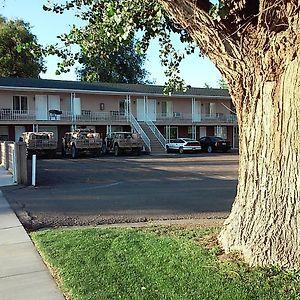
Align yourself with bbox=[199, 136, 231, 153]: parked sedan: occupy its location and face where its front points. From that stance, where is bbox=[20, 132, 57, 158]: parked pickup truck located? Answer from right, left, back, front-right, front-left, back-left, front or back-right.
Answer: left

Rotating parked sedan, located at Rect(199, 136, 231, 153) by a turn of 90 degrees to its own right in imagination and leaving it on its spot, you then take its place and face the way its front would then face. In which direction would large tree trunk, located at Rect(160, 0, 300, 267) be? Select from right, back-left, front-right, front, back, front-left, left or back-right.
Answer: back-right

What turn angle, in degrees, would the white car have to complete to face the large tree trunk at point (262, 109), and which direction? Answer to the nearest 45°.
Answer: approximately 135° to its left

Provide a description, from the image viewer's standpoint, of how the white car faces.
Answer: facing away from the viewer and to the left of the viewer

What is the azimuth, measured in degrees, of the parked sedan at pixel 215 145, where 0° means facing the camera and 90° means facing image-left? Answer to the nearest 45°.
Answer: approximately 135°

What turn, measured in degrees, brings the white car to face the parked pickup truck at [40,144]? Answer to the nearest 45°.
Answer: approximately 90° to its left
